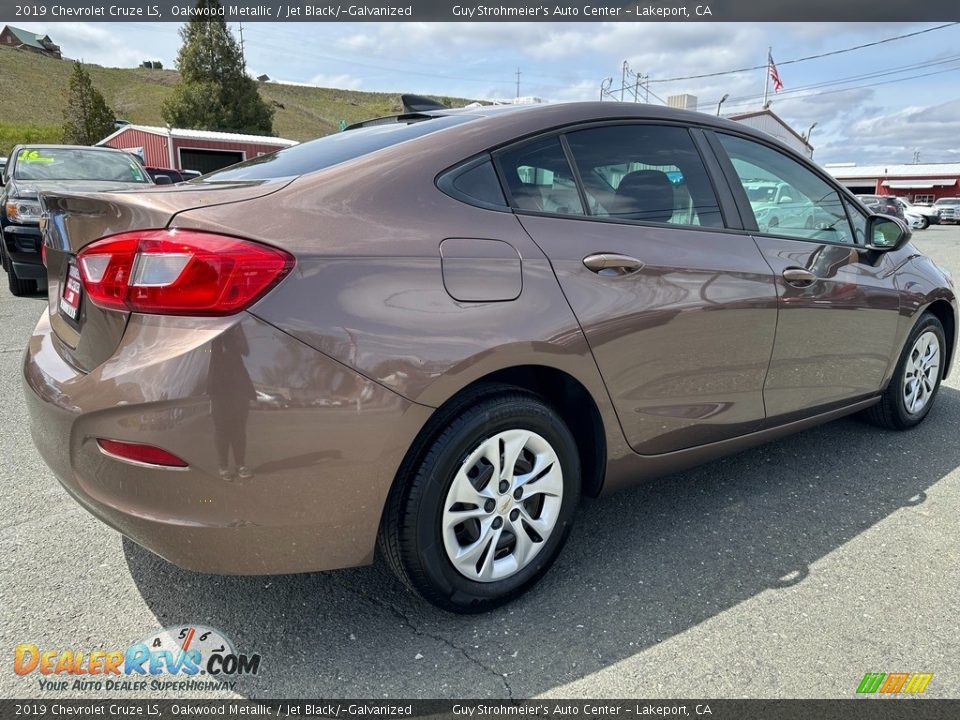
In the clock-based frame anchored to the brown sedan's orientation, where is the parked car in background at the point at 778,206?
The parked car in background is roughly at 12 o'clock from the brown sedan.

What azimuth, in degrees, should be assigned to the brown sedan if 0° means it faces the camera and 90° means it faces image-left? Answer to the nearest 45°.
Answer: approximately 225°

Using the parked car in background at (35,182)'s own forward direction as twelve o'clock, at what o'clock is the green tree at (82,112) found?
The green tree is roughly at 6 o'clock from the parked car in background.

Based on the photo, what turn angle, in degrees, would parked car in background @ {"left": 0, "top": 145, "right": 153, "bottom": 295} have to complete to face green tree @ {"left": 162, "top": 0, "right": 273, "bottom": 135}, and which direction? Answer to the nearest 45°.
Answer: approximately 180°

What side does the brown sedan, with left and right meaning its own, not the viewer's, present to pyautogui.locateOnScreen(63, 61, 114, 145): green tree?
left

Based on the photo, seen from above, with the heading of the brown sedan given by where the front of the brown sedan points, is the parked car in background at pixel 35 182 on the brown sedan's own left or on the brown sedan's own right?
on the brown sedan's own left

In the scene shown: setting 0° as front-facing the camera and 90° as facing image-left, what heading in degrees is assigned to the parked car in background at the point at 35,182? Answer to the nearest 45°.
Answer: approximately 0°

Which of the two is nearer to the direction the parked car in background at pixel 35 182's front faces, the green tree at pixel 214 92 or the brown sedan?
the brown sedan

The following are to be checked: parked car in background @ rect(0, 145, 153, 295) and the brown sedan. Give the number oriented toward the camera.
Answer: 1
